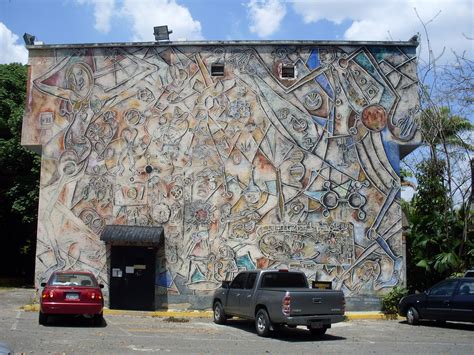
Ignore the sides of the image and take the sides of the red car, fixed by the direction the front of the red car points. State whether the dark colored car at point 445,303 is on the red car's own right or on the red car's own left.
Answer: on the red car's own right

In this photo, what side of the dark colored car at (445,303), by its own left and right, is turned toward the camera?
left

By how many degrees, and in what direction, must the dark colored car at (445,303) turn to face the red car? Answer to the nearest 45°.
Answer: approximately 45° to its left

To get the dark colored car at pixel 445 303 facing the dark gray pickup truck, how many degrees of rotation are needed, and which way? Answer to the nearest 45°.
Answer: approximately 45° to its left

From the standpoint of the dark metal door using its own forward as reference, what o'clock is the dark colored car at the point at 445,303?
The dark colored car is roughly at 10 o'clock from the dark metal door.

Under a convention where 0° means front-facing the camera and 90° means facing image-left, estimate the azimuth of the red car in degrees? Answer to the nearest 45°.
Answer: approximately 180°

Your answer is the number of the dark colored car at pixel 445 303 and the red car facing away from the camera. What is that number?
1

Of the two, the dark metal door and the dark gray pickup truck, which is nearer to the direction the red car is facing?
the dark metal door

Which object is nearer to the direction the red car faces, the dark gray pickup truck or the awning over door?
the awning over door

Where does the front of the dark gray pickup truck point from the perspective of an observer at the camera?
facing away from the viewer and to the left of the viewer

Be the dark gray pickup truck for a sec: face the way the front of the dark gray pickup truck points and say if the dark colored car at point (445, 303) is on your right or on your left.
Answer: on your right

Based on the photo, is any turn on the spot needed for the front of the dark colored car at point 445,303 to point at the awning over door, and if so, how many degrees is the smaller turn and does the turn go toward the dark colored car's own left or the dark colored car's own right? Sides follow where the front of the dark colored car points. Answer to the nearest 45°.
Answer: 0° — it already faces it

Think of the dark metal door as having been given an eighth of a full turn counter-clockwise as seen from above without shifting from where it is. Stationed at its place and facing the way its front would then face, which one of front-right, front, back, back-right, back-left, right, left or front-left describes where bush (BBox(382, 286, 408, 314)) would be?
front-left

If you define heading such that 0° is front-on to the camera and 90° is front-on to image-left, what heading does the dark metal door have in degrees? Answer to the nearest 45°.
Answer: approximately 0°
